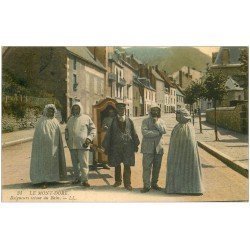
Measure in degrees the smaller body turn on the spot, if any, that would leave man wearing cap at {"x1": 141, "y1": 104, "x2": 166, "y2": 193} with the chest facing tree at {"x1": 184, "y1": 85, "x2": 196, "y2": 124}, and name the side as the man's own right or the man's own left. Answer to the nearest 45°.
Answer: approximately 135° to the man's own left

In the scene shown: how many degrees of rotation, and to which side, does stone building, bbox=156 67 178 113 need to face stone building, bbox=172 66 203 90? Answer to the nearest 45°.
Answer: approximately 90° to its left

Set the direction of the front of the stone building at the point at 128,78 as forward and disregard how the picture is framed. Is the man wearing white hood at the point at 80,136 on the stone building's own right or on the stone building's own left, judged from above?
on the stone building's own right

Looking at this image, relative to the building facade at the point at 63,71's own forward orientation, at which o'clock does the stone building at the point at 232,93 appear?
The stone building is roughly at 11 o'clock from the building facade.

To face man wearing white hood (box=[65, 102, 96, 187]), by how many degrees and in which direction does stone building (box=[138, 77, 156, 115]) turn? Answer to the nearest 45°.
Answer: approximately 90° to its right

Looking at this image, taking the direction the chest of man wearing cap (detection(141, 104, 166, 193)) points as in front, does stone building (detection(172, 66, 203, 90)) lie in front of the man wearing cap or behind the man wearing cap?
behind

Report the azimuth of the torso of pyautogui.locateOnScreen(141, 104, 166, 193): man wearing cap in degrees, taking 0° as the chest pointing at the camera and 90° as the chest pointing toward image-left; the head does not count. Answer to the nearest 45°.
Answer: approximately 0°

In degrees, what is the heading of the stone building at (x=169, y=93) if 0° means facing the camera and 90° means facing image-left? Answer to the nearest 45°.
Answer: approximately 315°
